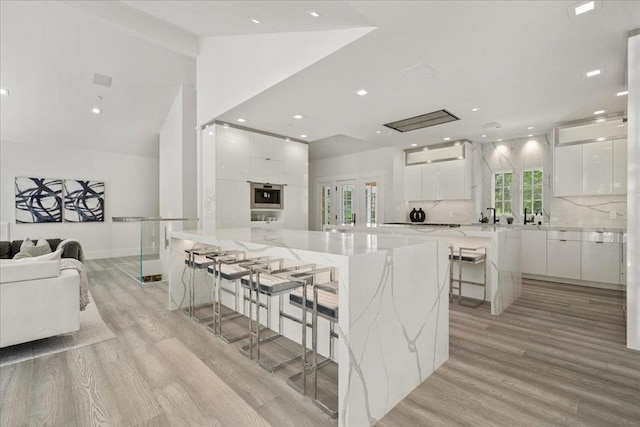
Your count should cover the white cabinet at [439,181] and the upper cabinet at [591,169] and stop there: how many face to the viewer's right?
0

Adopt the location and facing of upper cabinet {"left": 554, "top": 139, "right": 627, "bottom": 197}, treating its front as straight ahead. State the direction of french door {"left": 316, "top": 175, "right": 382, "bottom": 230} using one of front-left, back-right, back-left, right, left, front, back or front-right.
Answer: front-right

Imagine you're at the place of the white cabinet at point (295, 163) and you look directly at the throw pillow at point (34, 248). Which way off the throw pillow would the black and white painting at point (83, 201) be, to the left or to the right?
right

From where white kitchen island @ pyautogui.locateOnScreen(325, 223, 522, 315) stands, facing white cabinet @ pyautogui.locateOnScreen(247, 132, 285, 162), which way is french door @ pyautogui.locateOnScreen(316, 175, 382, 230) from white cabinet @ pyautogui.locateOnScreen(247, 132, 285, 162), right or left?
right

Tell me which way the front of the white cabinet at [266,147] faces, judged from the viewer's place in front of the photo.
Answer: facing the viewer and to the right of the viewer

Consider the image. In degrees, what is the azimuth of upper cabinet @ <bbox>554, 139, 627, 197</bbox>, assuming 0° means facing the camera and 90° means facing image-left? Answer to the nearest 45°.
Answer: approximately 45°

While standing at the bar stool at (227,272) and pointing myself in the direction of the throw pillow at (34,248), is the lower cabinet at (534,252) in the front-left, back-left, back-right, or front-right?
back-right

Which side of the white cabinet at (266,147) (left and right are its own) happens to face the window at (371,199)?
left

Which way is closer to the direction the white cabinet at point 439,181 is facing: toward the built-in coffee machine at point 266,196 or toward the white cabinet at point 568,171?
the built-in coffee machine
